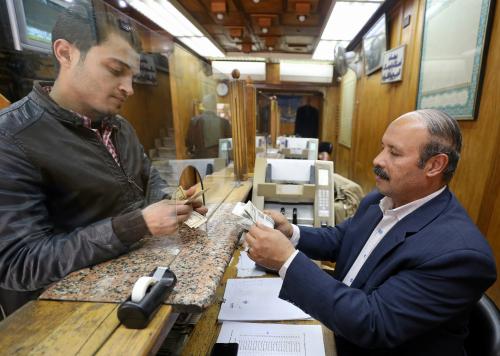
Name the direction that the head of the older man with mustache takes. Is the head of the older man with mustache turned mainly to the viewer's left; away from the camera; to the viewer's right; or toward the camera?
to the viewer's left

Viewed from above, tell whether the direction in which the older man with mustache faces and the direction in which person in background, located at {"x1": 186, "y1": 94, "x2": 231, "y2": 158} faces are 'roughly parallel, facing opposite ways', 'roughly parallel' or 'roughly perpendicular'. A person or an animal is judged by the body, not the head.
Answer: roughly perpendicular

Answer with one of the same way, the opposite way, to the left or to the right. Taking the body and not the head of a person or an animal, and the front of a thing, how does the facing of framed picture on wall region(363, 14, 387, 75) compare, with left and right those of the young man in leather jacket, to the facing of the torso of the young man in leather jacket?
the opposite way

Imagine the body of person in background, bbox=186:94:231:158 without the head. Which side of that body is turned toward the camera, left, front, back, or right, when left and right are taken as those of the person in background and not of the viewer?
back

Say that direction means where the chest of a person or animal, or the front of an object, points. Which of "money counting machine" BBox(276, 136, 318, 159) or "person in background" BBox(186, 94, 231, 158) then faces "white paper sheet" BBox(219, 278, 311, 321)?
the money counting machine

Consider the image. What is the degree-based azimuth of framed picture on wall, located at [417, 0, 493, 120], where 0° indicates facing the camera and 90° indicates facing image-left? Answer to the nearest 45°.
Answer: approximately 45°

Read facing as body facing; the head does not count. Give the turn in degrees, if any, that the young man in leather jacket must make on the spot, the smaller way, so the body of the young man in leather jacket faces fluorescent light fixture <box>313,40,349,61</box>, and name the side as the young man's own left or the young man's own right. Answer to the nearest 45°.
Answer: approximately 90° to the young man's own left

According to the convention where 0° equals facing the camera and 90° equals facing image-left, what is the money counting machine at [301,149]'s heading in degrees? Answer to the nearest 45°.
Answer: approximately 0°

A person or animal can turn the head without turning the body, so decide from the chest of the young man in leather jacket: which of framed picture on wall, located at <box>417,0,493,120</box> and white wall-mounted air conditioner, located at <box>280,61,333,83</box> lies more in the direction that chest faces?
the framed picture on wall
